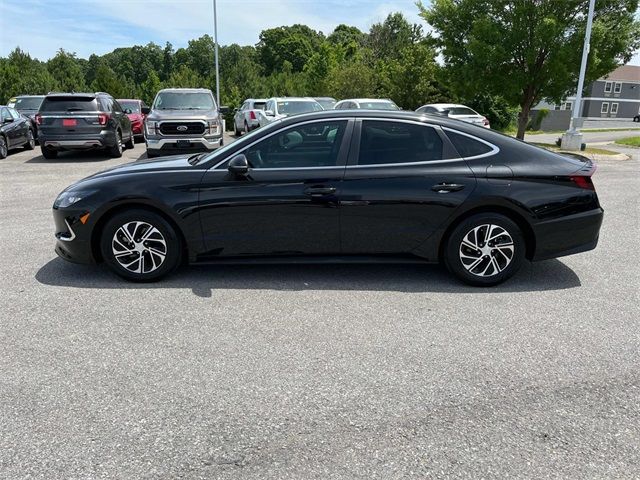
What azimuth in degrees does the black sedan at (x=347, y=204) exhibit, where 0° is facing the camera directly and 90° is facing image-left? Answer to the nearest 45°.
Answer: approximately 90°

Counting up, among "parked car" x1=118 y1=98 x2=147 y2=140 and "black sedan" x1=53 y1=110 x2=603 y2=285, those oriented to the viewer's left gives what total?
1

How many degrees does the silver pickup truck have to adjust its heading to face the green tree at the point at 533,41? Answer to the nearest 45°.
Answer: approximately 90° to its left

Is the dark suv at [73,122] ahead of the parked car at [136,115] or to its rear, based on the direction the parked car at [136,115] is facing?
ahead

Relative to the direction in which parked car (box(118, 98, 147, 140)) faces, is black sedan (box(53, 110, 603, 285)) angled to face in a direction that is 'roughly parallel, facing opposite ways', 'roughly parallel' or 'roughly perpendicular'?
roughly perpendicular

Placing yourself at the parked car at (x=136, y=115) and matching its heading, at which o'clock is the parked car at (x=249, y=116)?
the parked car at (x=249, y=116) is roughly at 9 o'clock from the parked car at (x=136, y=115).
